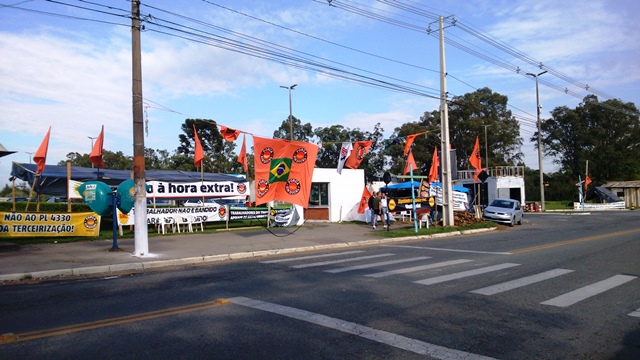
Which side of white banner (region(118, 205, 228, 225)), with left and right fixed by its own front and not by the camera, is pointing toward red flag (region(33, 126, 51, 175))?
right

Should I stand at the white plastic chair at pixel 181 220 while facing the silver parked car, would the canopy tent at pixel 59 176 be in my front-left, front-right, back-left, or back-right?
back-left

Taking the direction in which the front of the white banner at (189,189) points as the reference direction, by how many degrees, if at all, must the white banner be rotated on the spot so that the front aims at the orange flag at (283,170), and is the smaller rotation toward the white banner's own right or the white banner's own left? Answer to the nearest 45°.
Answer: approximately 45° to the white banner's own left

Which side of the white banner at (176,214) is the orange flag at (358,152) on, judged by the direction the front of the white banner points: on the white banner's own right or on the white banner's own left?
on the white banner's own left

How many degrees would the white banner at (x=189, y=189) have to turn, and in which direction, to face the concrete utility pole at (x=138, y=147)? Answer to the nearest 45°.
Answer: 0° — it already faces it

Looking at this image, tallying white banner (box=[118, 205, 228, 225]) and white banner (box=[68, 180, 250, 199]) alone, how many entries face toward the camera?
2

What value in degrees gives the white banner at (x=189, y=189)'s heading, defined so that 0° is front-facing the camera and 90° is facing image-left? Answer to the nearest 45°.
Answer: approximately 0°

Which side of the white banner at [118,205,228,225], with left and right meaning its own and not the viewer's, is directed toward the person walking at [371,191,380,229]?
left

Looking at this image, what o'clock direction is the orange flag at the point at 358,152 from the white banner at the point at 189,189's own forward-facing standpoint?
The orange flag is roughly at 9 o'clock from the white banner.

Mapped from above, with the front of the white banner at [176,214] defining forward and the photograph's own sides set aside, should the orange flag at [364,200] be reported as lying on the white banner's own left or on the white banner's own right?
on the white banner's own left

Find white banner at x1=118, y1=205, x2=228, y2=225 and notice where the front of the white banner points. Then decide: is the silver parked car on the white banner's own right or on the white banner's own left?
on the white banner's own left
